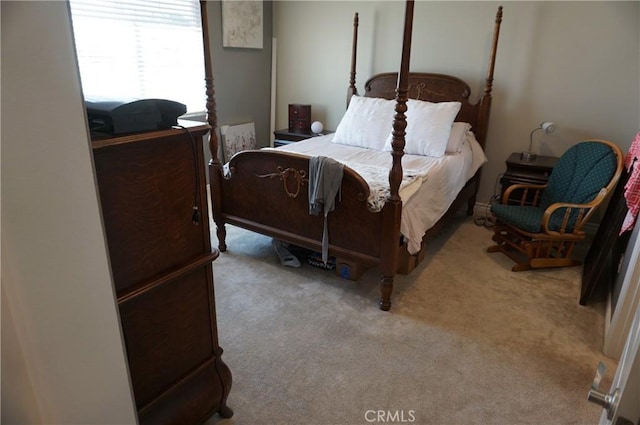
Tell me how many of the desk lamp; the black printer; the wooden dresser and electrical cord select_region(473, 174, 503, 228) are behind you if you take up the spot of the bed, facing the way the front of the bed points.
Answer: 2

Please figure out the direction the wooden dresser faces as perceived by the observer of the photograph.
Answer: facing to the right of the viewer

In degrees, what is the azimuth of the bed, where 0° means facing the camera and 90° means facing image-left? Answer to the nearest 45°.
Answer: approximately 45°

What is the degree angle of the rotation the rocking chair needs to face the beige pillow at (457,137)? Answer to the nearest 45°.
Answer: approximately 45° to its right

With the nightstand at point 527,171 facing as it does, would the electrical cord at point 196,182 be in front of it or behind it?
in front

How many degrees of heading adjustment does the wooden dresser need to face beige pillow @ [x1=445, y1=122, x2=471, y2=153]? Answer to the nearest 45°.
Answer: approximately 45° to its left

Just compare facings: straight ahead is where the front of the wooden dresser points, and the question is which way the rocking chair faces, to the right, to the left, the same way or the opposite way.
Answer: the opposite way

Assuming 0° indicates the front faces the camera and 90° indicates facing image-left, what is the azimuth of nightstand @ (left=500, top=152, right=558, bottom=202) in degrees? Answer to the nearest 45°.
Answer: approximately 45°

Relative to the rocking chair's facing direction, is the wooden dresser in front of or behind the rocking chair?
in front

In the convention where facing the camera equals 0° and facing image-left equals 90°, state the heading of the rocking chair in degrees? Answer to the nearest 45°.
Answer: approximately 45°

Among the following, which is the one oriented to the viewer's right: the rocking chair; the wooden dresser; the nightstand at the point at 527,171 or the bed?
the wooden dresser

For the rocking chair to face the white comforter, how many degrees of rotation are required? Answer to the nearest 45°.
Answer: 0° — it already faces it
